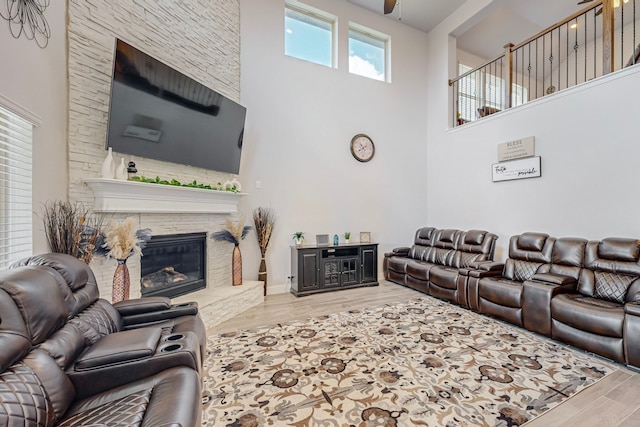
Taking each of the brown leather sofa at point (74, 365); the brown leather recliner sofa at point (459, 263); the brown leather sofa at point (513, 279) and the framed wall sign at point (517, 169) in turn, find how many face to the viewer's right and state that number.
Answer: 1

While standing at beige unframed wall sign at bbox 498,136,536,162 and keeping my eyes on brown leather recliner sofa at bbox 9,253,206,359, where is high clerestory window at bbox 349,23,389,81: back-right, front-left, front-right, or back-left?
front-right

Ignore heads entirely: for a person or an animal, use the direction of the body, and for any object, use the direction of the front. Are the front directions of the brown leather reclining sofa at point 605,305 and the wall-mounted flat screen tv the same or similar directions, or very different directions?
very different directions

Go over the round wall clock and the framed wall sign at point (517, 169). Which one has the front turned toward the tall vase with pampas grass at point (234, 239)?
the framed wall sign

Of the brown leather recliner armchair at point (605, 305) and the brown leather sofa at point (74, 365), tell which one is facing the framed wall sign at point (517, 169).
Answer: the brown leather sofa

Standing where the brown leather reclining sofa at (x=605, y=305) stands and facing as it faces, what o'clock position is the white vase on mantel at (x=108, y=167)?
The white vase on mantel is roughly at 12 o'clock from the brown leather reclining sofa.

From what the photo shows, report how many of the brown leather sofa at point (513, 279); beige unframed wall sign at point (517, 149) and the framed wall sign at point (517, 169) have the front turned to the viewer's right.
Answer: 0

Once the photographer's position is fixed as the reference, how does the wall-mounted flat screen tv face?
facing the viewer and to the right of the viewer

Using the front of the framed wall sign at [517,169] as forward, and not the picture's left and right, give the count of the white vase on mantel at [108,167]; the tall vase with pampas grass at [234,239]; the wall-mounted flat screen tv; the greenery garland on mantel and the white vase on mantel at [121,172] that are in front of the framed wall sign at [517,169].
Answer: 5

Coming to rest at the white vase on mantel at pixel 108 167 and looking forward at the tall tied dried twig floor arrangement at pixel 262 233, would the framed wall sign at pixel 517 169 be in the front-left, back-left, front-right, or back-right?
front-right

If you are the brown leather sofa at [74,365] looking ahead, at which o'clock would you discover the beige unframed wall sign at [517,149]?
The beige unframed wall sign is roughly at 12 o'clock from the brown leather sofa.
